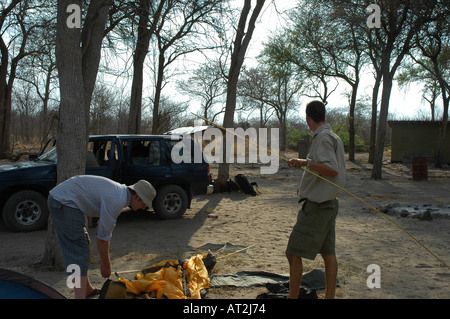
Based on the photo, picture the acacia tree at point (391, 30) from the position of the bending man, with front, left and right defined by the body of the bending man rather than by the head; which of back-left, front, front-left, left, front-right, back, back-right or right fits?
front-left

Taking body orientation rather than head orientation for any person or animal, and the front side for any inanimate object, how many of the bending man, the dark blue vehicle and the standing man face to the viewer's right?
1

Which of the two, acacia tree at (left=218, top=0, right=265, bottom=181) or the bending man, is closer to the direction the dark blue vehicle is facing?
the bending man

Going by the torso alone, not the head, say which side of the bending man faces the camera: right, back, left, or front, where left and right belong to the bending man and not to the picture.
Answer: right

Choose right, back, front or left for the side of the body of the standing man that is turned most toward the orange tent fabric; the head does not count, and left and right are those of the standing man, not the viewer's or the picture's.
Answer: front

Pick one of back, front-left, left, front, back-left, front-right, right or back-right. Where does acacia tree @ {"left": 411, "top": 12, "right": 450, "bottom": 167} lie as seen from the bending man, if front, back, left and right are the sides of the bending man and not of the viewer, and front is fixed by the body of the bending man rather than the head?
front-left

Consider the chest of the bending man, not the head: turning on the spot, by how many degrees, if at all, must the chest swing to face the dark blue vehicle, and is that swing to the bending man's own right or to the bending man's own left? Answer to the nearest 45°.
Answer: approximately 90° to the bending man's own left

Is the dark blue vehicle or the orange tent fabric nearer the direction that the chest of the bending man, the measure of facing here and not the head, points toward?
the orange tent fabric

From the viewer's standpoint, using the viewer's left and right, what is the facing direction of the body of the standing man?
facing to the left of the viewer

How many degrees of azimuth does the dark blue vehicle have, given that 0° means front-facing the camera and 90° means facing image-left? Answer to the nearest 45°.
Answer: approximately 90°
